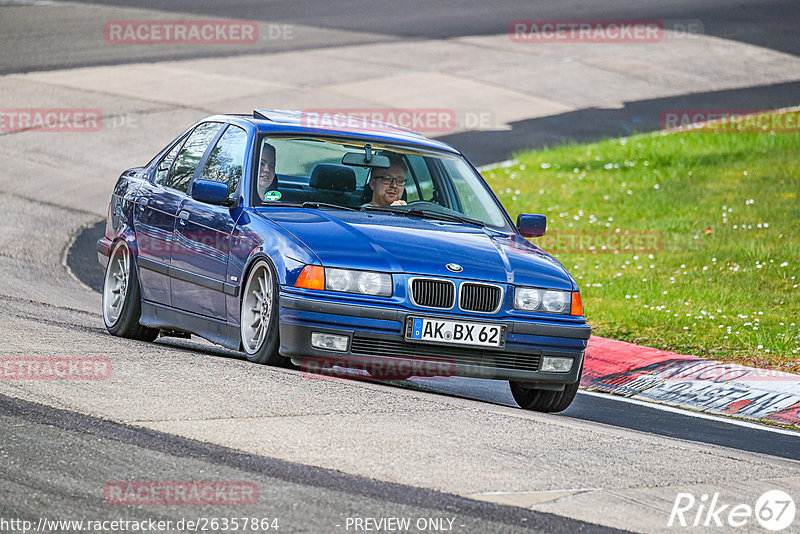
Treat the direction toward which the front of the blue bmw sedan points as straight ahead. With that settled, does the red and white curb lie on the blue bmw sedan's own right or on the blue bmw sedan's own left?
on the blue bmw sedan's own left

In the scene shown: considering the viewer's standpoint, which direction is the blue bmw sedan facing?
facing the viewer and to the right of the viewer

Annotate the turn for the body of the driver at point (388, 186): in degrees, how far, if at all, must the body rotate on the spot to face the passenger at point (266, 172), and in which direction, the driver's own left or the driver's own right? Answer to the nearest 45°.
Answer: approximately 135° to the driver's own right

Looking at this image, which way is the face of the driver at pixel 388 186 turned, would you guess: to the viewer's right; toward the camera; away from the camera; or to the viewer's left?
toward the camera

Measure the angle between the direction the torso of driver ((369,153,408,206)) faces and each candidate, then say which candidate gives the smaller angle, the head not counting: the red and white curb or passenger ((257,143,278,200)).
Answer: the red and white curb

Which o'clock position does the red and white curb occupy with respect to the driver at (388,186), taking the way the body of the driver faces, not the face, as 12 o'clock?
The red and white curb is roughly at 10 o'clock from the driver.
